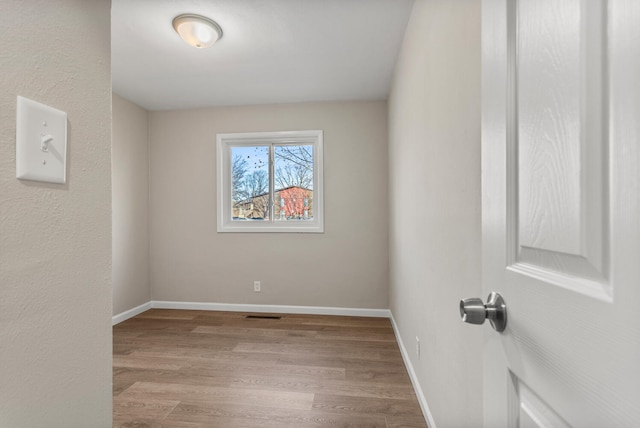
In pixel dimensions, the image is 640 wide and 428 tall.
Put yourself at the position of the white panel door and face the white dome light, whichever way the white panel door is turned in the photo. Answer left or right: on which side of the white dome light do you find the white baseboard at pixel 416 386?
right

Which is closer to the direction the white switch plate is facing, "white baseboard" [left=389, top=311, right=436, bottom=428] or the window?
the white baseboard

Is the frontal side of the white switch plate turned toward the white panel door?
yes

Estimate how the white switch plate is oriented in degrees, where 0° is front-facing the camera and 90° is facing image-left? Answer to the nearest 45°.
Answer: approximately 315°

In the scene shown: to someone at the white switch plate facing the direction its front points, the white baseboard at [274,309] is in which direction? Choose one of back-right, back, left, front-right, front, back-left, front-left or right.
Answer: left

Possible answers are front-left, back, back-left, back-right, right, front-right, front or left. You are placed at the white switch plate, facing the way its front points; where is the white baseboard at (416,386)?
front-left

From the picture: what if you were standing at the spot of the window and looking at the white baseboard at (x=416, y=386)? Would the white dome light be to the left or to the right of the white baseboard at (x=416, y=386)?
right

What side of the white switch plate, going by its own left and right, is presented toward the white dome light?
left

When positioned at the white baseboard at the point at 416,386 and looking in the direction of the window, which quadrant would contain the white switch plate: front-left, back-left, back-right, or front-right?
back-left

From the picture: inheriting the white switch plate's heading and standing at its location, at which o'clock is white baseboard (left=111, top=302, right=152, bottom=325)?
The white baseboard is roughly at 8 o'clock from the white switch plate.

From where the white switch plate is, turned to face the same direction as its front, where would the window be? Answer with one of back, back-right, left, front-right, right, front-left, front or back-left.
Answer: left
